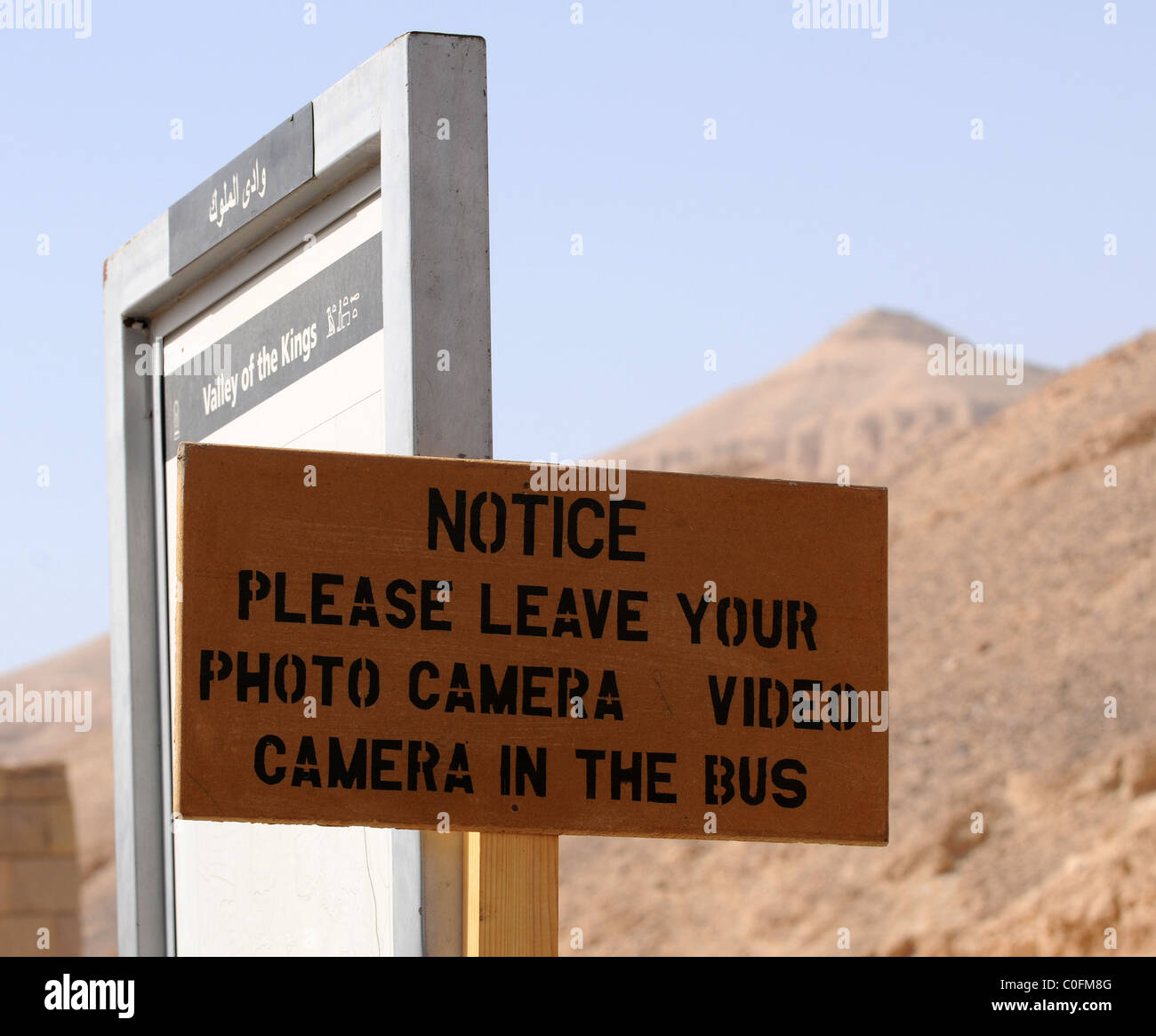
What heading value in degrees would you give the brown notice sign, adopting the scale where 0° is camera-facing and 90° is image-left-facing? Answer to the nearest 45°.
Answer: approximately 0°
